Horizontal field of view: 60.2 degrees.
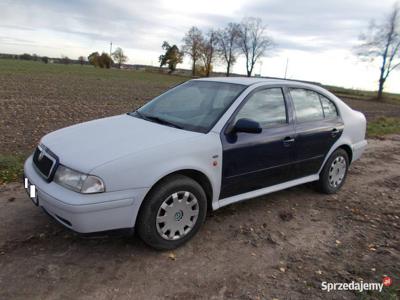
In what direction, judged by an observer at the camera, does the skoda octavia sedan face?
facing the viewer and to the left of the viewer
